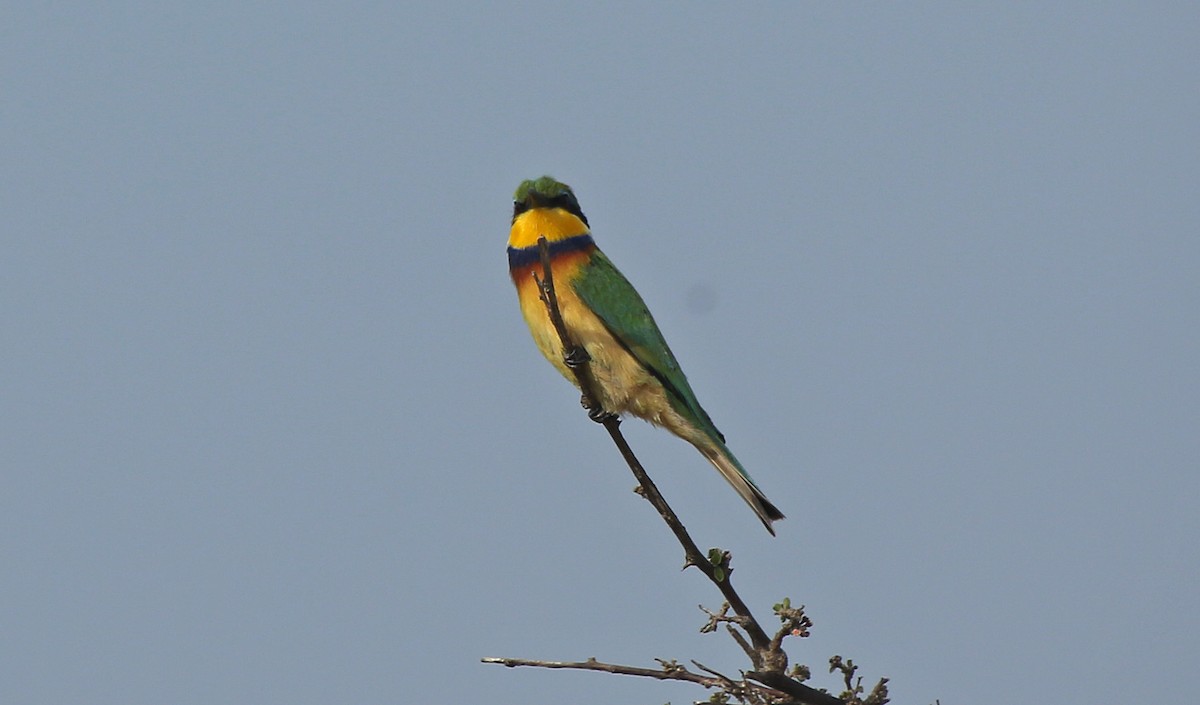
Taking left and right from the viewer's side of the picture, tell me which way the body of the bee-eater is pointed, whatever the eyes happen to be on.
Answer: facing the viewer and to the left of the viewer
